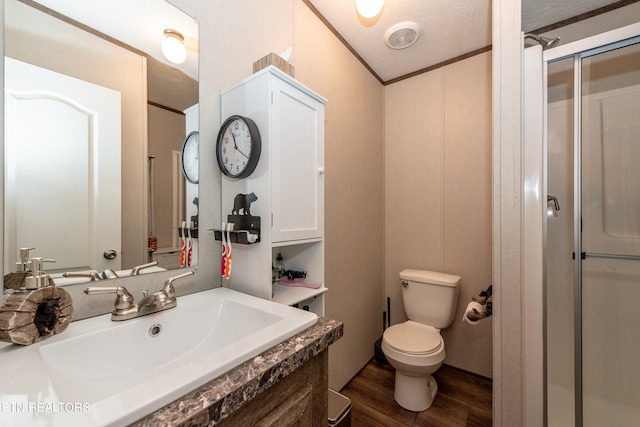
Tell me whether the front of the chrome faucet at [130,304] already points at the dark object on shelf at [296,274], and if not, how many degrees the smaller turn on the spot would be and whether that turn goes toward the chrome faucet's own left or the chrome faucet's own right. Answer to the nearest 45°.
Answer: approximately 45° to the chrome faucet's own left

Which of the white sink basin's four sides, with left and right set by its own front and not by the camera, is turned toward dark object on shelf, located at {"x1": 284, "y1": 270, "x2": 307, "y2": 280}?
left

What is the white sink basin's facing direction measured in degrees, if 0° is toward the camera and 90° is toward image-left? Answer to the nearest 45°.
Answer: approximately 315°

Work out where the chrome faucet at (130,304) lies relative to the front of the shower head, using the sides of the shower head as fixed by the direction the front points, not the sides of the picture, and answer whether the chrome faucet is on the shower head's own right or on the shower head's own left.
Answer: on the shower head's own right

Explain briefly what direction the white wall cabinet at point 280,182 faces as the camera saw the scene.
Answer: facing the viewer and to the right of the viewer

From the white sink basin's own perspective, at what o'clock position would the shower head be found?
The shower head is roughly at 11 o'clock from the white sink basin.

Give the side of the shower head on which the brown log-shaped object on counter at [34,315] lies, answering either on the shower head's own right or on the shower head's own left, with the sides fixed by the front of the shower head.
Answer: on the shower head's own right

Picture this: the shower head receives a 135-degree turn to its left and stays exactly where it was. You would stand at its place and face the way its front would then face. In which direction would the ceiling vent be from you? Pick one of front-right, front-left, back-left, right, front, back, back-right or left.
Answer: front-left

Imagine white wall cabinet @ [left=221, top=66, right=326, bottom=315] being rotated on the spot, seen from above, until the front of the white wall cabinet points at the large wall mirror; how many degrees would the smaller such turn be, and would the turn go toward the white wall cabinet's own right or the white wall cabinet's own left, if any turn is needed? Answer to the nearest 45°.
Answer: approximately 135° to the white wall cabinet's own right

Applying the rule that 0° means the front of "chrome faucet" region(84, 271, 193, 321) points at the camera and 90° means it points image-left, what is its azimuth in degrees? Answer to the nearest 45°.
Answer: approximately 315°
